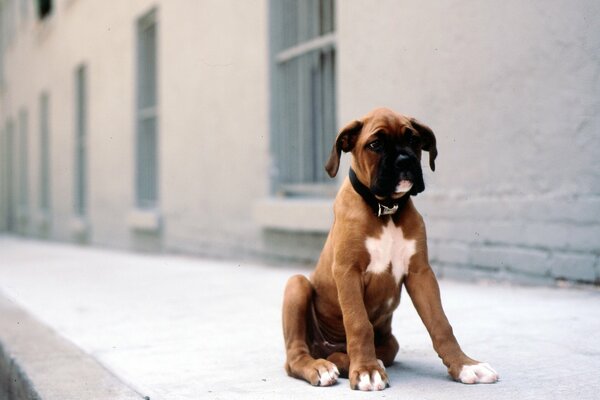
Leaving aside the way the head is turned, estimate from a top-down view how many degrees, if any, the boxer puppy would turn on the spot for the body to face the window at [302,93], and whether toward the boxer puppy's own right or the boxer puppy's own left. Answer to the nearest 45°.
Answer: approximately 135° to the boxer puppy's own left

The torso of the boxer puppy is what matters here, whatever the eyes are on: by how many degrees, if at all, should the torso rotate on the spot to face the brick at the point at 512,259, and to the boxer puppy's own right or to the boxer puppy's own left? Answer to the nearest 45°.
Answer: approximately 135° to the boxer puppy's own left

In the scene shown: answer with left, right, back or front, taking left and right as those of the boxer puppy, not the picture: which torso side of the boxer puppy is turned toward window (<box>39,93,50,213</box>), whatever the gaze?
back

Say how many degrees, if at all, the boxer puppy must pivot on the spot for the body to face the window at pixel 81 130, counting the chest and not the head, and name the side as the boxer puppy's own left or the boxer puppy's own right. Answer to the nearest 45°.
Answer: approximately 180°

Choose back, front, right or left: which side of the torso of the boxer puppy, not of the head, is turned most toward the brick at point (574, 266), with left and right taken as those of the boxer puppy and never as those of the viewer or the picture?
left

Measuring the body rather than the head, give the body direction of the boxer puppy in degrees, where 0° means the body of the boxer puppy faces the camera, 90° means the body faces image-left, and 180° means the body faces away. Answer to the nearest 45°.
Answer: approximately 315°
